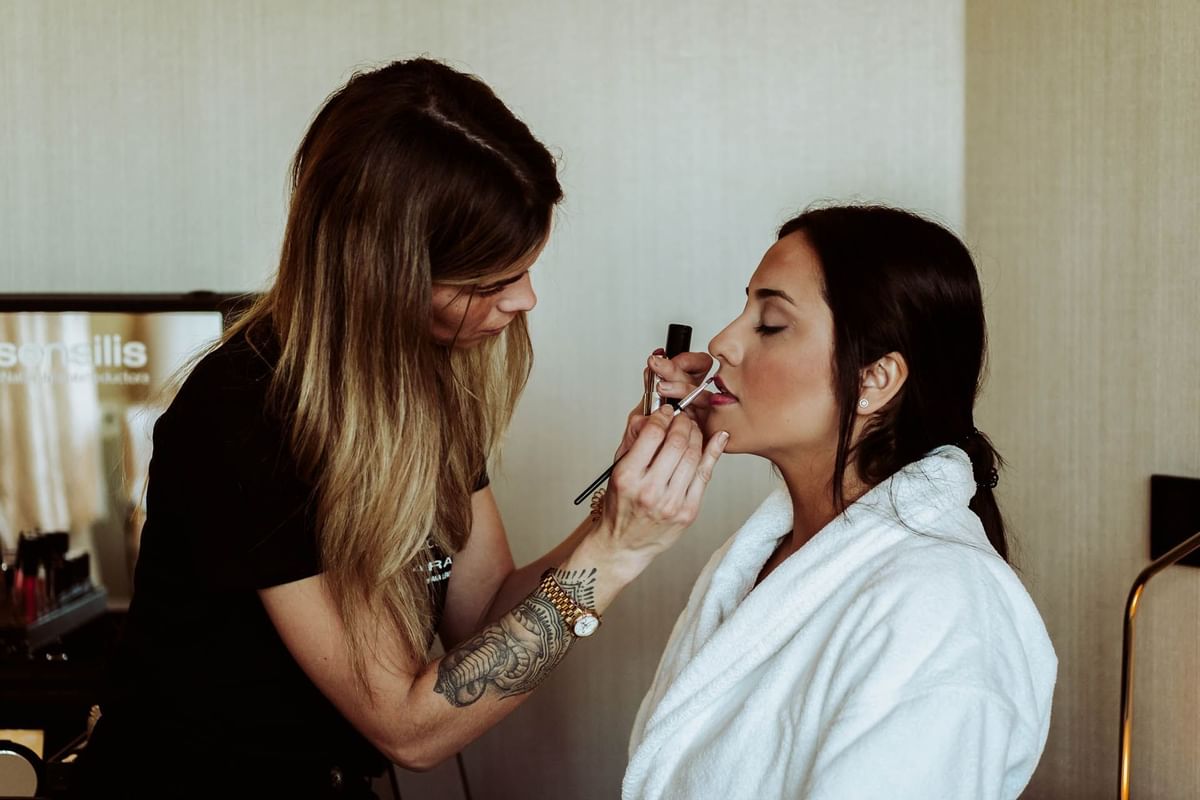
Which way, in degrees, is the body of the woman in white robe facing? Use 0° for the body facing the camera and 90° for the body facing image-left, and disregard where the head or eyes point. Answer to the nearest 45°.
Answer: approximately 90°

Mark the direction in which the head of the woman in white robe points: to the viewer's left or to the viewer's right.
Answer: to the viewer's left

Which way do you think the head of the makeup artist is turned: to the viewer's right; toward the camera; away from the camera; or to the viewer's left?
to the viewer's right
